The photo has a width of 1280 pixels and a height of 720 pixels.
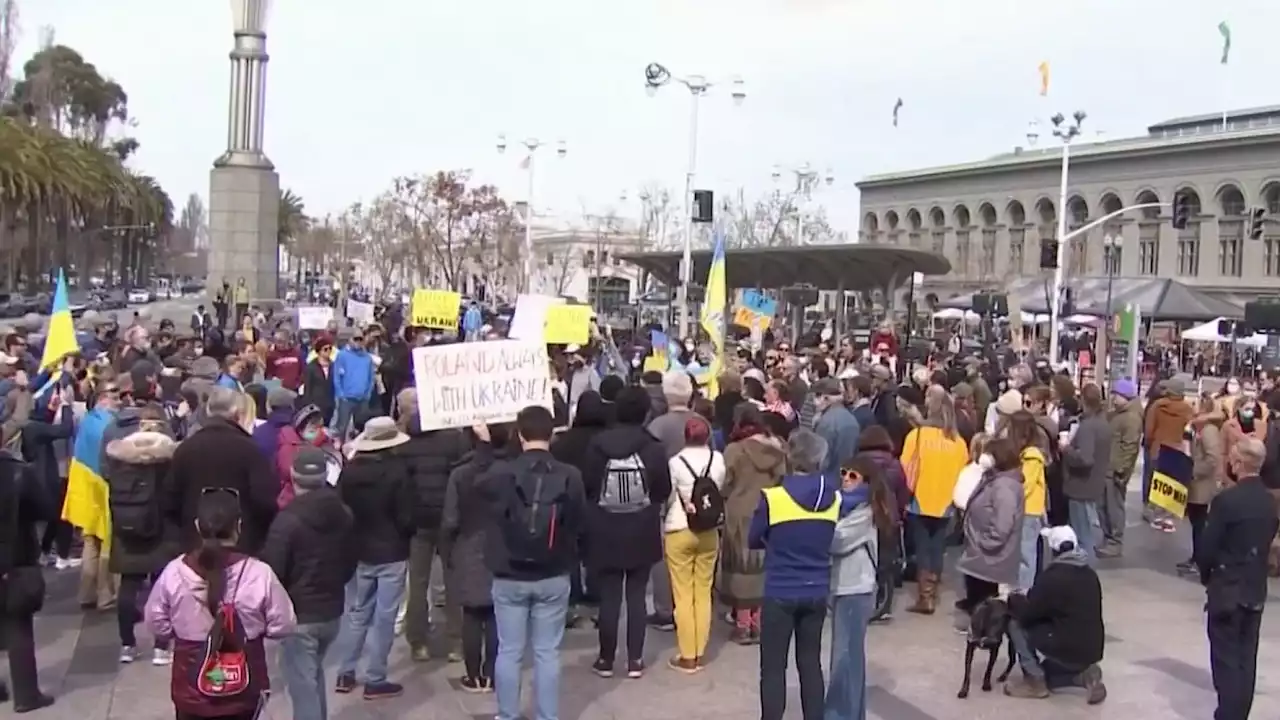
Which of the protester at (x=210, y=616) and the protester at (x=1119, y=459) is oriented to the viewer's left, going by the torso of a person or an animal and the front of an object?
the protester at (x=1119, y=459)

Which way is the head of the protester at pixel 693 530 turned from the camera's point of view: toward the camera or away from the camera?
away from the camera

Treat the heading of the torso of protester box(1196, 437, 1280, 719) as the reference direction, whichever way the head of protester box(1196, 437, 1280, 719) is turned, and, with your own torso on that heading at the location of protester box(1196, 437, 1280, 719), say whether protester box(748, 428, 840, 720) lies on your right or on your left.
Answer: on your left

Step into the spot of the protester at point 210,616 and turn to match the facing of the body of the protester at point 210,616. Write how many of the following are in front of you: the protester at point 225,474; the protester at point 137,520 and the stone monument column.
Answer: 3

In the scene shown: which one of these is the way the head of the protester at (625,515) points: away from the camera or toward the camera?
away from the camera

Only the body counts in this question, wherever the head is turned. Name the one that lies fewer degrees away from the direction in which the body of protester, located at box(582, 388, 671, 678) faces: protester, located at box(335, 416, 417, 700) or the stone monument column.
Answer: the stone monument column

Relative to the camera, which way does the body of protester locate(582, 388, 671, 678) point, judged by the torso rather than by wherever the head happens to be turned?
away from the camera

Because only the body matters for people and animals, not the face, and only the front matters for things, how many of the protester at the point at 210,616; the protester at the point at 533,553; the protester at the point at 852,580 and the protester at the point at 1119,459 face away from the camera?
2
